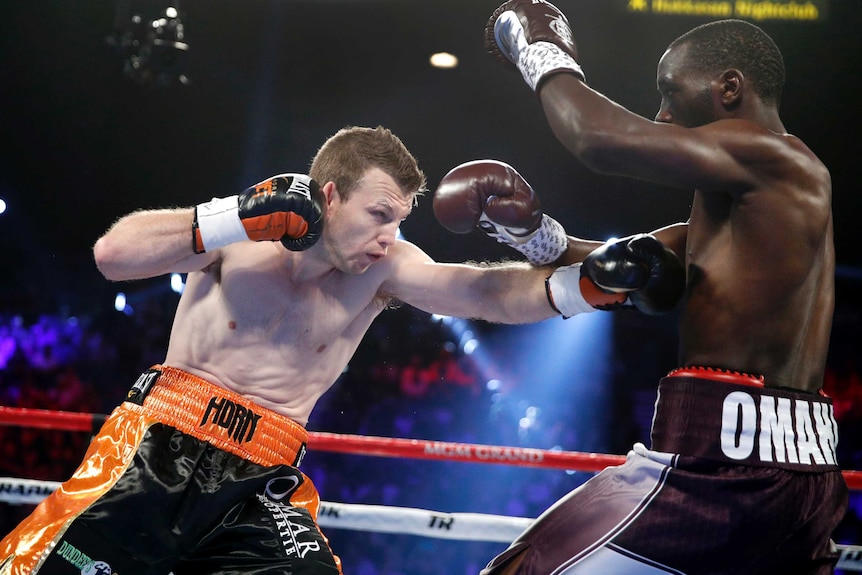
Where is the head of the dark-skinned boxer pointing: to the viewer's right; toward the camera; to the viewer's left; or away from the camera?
to the viewer's left

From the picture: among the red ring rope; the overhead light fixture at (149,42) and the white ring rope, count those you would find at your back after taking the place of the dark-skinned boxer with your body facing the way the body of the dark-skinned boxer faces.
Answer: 0

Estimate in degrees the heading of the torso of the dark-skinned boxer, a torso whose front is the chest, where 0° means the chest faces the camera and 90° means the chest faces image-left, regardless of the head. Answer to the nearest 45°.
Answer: approximately 135°

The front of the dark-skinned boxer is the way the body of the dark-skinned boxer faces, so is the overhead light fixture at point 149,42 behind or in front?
in front

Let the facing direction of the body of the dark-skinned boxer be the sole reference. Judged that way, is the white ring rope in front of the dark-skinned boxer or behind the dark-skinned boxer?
in front
